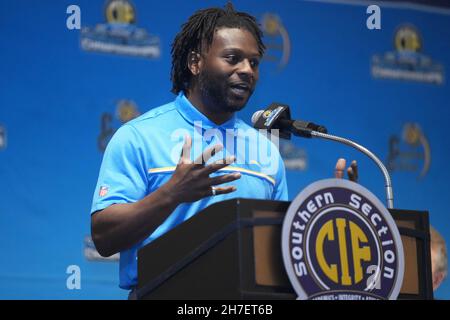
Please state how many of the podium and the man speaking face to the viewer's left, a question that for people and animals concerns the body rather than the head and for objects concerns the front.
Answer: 0

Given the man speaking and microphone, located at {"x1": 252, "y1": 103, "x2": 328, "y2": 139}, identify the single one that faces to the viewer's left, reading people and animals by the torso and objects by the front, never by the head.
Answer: the microphone

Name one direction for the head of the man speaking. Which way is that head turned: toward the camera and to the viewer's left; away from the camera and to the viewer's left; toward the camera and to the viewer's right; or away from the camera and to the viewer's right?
toward the camera and to the viewer's right

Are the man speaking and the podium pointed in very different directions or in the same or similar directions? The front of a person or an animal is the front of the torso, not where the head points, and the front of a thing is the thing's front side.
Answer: same or similar directions

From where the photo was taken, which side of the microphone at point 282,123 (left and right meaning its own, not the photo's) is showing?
left

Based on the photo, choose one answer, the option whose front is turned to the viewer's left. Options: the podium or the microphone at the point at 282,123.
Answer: the microphone

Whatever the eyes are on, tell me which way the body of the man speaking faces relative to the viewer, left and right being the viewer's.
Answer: facing the viewer and to the right of the viewer

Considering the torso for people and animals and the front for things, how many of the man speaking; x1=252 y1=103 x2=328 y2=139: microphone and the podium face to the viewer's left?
1
